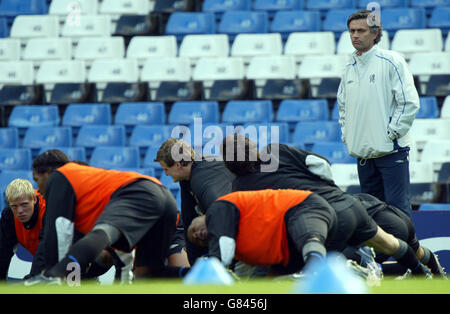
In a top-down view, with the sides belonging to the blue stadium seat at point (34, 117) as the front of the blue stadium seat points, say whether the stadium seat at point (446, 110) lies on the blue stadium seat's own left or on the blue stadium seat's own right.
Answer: on the blue stadium seat's own left

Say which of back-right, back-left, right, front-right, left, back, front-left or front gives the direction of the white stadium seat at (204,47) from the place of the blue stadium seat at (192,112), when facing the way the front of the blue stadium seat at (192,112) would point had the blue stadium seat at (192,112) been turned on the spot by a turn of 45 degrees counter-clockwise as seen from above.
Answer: back-left

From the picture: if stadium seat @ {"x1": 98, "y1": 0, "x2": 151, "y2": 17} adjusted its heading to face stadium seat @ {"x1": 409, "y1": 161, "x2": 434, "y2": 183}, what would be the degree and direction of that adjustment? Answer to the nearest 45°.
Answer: approximately 45° to its left

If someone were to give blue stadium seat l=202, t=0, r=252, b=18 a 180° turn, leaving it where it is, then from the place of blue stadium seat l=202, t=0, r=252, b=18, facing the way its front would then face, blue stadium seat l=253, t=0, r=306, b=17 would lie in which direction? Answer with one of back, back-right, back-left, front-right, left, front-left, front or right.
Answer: right

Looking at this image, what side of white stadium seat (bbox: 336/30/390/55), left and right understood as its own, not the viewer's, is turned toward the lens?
front

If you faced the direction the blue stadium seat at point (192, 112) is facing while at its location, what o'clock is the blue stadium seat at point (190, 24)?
the blue stadium seat at point (190, 24) is roughly at 6 o'clock from the blue stadium seat at point (192, 112).

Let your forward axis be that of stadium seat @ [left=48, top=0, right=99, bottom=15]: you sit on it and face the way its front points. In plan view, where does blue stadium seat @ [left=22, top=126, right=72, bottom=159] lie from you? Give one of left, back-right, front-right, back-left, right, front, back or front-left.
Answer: front

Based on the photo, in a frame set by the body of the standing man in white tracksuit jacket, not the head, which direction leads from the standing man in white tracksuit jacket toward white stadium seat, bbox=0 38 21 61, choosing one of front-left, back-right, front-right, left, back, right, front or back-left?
right

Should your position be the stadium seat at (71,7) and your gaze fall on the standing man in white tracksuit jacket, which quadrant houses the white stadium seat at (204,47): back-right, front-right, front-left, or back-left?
front-left

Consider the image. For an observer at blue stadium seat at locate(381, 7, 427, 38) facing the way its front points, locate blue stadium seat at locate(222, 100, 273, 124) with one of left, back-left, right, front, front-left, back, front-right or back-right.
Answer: front-right

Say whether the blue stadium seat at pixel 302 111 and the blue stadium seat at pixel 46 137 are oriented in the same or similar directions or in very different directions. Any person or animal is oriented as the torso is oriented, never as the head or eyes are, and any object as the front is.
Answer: same or similar directions

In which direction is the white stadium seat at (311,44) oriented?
toward the camera

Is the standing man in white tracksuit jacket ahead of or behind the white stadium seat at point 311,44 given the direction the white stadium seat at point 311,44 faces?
ahead

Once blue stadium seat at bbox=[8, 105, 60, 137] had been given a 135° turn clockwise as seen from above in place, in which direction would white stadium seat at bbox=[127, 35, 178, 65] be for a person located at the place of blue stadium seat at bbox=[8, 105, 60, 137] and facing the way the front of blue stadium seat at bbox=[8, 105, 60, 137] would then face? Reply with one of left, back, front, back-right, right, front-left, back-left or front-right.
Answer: back-right

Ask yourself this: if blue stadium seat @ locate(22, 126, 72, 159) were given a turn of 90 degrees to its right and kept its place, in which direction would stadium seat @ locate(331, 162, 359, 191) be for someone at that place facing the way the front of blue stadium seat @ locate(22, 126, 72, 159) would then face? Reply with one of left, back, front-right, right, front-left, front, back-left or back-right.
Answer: back-left

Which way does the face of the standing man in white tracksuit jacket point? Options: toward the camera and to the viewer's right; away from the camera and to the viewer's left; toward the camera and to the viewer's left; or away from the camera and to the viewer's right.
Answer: toward the camera and to the viewer's left

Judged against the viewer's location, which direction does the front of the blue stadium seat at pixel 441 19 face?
facing the viewer

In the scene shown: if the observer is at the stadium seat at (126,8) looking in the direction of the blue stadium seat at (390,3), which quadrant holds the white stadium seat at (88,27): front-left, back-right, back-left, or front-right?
back-right

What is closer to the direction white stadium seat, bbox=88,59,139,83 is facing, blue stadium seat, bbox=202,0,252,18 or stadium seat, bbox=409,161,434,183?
the stadium seat

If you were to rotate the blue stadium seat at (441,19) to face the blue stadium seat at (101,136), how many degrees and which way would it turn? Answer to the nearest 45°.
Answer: approximately 45° to its right

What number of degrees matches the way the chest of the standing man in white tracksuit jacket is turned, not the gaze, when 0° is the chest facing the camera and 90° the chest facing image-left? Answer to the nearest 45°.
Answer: approximately 45°

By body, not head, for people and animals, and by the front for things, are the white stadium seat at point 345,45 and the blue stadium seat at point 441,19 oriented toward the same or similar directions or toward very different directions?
same or similar directions

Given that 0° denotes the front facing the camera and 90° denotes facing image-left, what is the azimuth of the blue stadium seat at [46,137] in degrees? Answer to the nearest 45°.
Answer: approximately 0°

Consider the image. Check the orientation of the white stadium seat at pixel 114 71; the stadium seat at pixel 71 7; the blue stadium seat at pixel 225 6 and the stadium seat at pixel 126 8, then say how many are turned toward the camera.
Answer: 4
